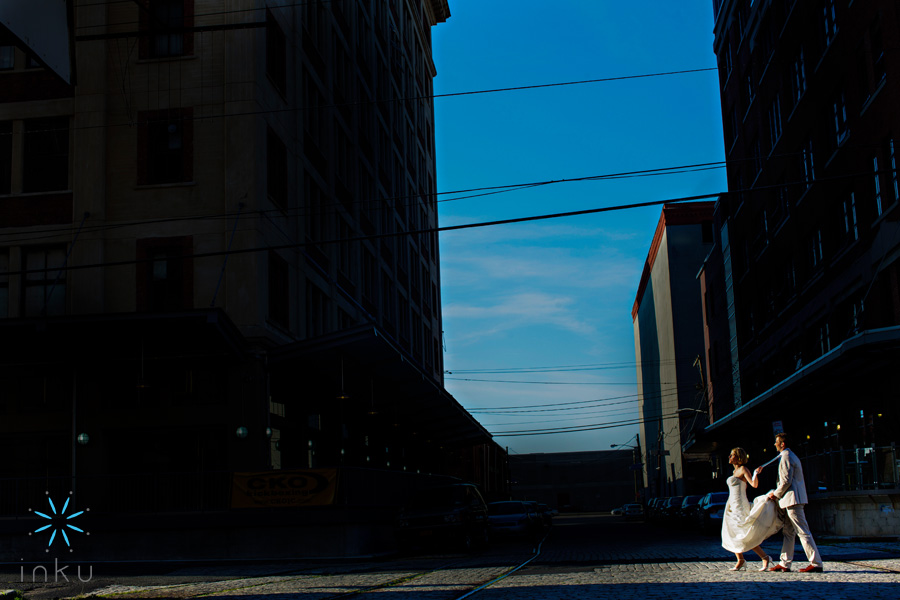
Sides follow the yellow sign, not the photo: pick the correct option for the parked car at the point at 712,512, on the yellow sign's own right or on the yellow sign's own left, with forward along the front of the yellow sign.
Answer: on the yellow sign's own left

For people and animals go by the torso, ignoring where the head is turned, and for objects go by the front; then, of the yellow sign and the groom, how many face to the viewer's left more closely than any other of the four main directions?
1

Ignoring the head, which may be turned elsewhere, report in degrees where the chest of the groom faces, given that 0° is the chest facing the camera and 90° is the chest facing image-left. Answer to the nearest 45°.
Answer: approximately 90°

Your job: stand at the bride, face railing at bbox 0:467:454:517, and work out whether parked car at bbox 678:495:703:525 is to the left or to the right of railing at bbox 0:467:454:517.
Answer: right

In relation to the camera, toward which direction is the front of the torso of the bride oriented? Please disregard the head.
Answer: to the viewer's left

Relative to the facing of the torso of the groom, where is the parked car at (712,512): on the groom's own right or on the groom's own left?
on the groom's own right

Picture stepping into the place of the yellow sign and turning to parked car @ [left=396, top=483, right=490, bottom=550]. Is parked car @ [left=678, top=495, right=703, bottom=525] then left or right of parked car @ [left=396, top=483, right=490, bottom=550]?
left

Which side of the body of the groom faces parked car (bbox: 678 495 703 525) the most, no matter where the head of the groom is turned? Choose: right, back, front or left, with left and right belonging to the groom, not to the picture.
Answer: right
